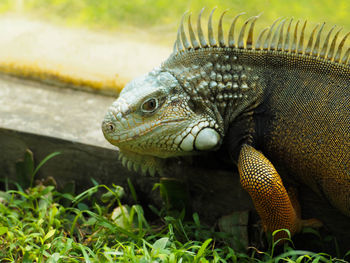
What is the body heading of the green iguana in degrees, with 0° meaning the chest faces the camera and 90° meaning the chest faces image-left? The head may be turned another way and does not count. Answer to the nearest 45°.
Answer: approximately 90°
